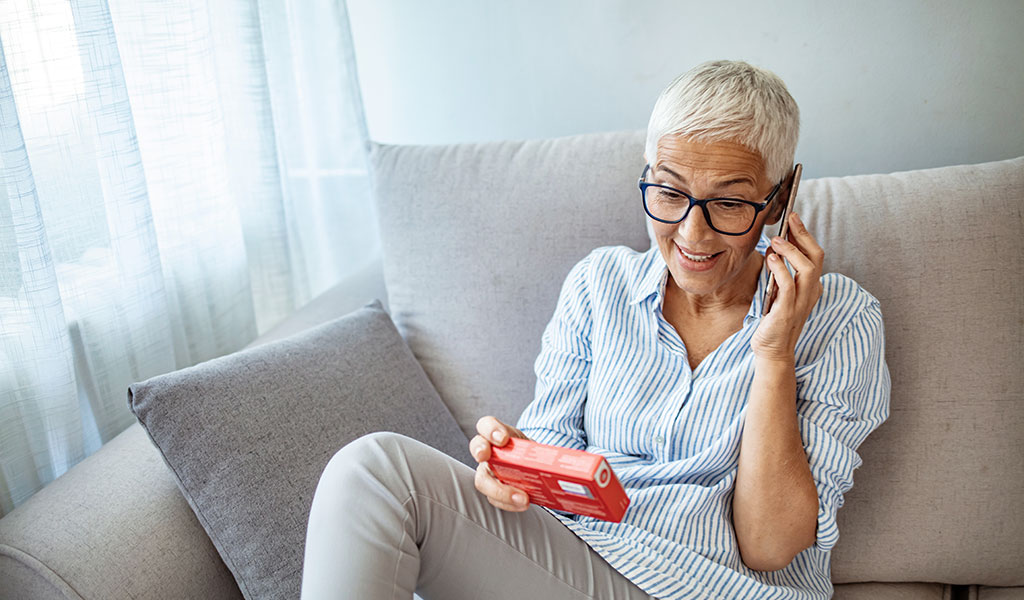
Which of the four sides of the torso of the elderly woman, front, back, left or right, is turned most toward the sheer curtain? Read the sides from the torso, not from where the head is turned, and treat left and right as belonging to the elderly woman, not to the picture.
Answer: right

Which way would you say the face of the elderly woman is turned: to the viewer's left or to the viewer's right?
to the viewer's left

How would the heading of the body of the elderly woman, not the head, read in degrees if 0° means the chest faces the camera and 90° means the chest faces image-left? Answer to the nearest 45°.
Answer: approximately 45°

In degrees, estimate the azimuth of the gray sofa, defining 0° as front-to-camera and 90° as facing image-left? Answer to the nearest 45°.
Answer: approximately 0°

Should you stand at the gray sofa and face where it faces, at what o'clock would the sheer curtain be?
The sheer curtain is roughly at 4 o'clock from the gray sofa.
